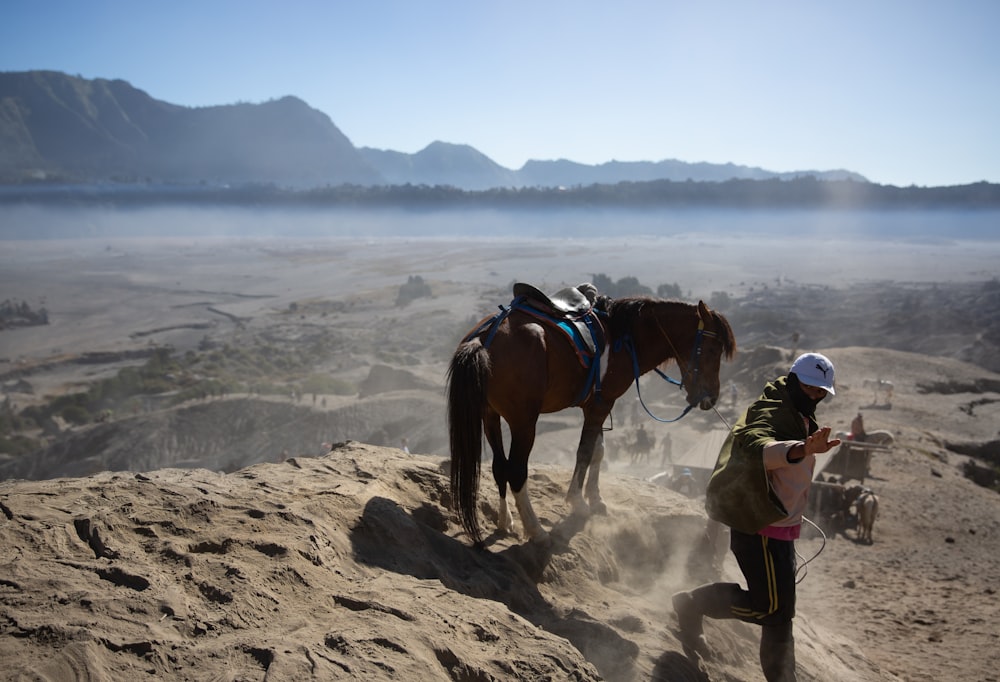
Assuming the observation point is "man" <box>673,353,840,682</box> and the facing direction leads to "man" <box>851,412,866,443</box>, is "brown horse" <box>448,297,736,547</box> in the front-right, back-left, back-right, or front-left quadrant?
front-left

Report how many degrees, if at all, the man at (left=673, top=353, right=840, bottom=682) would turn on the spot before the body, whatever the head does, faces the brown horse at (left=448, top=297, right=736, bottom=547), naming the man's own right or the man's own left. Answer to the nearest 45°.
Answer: approximately 135° to the man's own left

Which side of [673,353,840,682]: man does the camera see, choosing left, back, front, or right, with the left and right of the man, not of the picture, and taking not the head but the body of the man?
right

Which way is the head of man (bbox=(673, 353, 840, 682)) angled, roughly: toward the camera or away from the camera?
toward the camera

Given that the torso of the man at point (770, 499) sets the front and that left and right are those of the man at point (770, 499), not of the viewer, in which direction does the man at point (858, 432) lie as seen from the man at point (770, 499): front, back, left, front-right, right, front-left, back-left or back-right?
left

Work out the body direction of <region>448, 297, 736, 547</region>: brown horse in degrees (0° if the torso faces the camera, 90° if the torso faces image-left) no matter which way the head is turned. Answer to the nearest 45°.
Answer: approximately 225°

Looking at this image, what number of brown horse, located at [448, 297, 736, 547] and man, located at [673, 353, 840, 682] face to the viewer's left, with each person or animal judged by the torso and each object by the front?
0

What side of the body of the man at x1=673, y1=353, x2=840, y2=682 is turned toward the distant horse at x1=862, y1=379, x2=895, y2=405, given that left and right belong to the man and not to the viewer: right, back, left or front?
left

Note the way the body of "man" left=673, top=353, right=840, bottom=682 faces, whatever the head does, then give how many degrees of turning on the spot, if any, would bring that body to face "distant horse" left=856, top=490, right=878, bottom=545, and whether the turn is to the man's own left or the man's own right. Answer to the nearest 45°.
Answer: approximately 90° to the man's own left

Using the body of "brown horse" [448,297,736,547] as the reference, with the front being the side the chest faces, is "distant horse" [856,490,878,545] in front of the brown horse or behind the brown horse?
in front

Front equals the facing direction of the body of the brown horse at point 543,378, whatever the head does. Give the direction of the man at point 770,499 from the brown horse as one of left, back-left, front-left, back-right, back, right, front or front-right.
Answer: right
